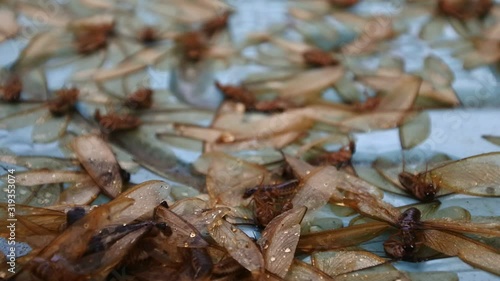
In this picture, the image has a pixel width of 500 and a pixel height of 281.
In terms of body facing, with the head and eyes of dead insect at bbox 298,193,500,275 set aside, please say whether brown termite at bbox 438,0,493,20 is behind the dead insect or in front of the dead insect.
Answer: in front

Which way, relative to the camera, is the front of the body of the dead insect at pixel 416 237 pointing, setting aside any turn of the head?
away from the camera
